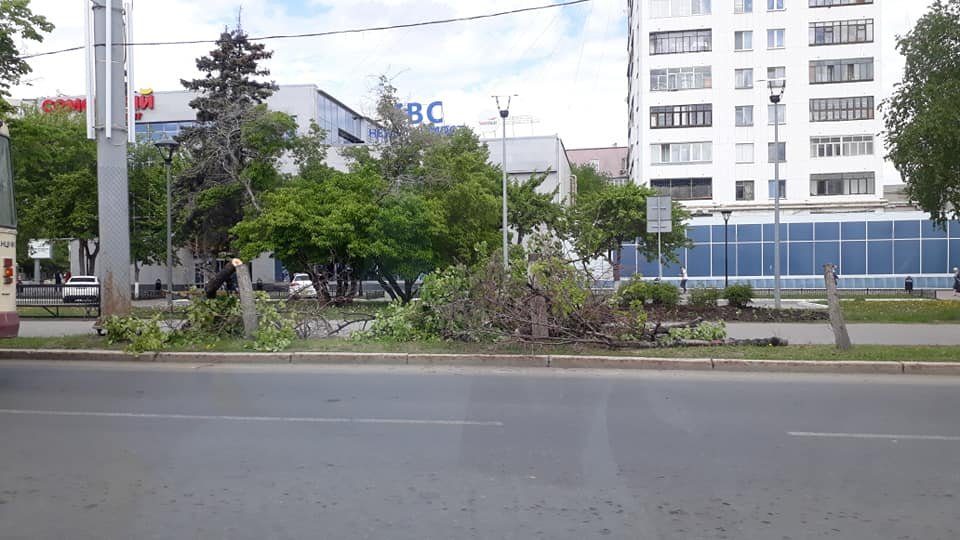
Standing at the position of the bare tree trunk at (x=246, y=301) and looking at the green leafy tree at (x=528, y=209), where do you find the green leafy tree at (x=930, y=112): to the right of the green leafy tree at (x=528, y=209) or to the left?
right

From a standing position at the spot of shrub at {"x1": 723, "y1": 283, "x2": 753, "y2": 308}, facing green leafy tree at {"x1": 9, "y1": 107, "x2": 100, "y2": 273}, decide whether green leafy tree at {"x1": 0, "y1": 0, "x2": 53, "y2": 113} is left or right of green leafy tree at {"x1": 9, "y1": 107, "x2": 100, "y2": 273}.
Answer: left

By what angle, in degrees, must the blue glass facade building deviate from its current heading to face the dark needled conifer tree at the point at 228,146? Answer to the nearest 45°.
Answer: approximately 45° to its right

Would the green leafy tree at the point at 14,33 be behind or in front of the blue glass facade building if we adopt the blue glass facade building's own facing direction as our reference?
in front

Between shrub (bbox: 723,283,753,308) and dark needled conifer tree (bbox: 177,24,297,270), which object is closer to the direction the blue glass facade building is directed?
the shrub

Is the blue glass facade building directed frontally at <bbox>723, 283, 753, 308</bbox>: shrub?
yes

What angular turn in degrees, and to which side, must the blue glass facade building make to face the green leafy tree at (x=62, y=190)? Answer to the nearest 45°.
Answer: approximately 45° to its right

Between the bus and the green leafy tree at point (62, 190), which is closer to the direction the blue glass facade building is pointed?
the bus

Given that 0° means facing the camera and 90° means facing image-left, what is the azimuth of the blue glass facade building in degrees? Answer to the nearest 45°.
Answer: approximately 0°

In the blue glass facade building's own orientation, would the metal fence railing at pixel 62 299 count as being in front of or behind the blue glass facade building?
in front

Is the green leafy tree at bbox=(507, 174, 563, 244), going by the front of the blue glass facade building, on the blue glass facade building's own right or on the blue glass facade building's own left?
on the blue glass facade building's own right
